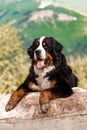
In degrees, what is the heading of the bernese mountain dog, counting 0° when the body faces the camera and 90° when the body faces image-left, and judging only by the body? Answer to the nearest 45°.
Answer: approximately 45°
